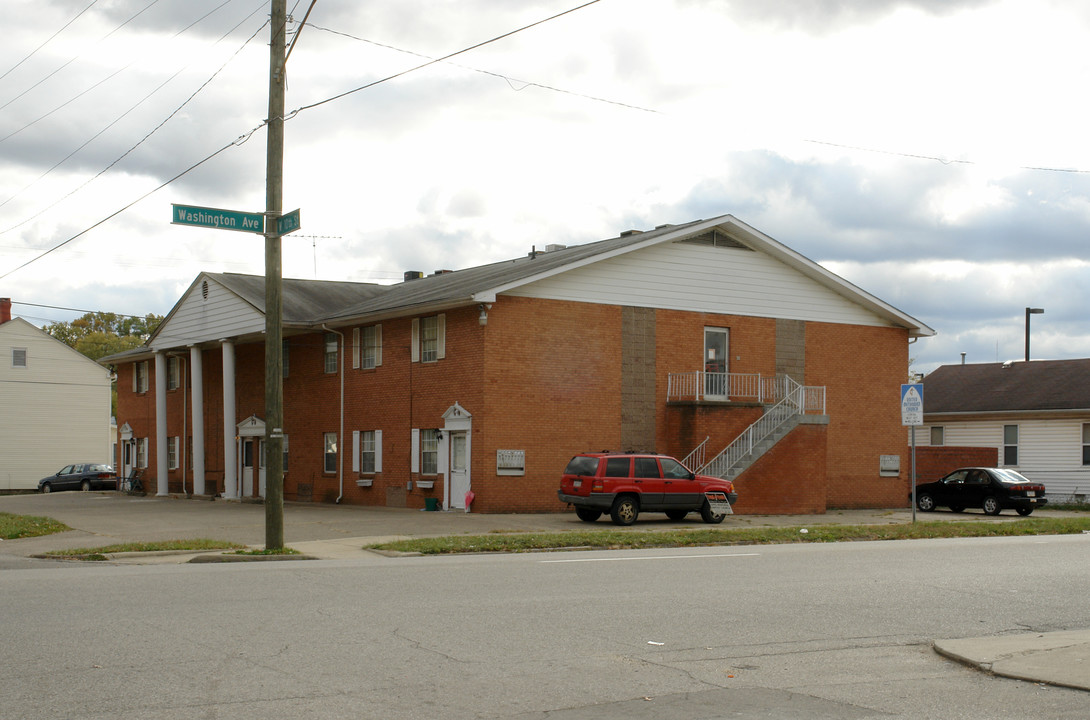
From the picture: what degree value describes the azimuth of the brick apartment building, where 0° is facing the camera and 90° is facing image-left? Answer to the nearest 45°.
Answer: approximately 45°

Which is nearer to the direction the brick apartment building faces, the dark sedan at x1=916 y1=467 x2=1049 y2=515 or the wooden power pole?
the wooden power pole

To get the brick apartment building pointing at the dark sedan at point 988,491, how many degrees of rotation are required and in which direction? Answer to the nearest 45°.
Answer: approximately 135° to its left

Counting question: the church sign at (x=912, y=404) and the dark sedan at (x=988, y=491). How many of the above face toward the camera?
1

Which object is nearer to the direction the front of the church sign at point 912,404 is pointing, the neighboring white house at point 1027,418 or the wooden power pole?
the wooden power pole

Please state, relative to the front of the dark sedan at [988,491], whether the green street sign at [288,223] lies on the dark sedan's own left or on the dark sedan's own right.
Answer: on the dark sedan's own left

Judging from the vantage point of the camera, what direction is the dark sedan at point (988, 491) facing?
facing away from the viewer and to the left of the viewer

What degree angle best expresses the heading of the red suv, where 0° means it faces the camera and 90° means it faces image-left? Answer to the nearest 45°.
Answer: approximately 225°

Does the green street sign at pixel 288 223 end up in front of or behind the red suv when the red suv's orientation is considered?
behind
